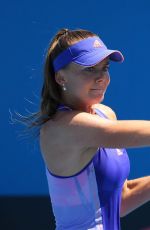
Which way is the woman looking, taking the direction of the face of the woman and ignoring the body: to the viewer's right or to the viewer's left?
to the viewer's right

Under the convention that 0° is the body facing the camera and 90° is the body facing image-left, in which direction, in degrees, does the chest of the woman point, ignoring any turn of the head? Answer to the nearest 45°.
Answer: approximately 270°
